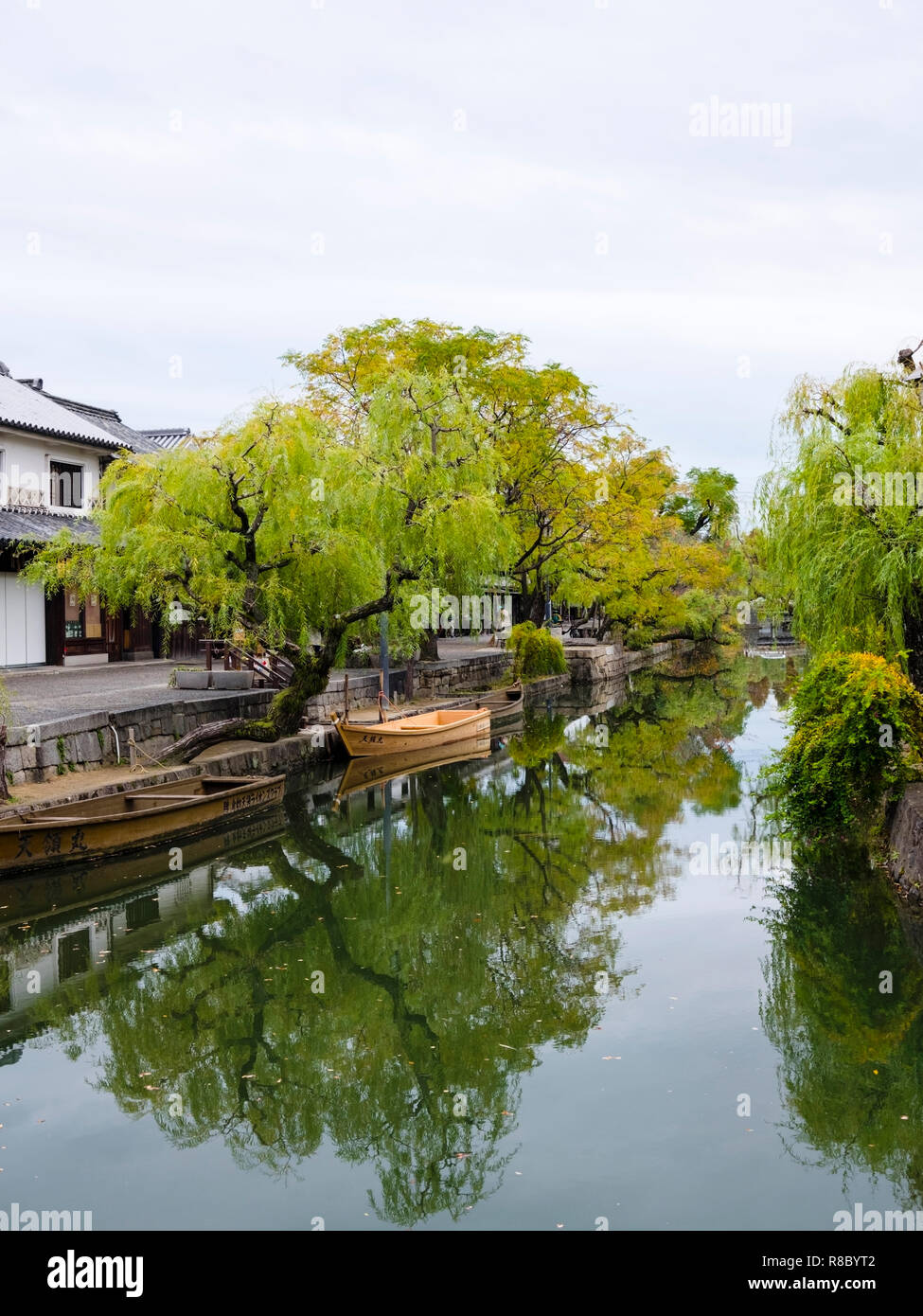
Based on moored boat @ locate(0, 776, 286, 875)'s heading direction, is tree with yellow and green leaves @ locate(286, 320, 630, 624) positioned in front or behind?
behind

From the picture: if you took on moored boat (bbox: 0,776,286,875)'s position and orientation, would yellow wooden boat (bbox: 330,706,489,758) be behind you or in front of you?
behind

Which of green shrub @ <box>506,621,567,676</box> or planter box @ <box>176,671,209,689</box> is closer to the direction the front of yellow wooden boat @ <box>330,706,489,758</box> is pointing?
the planter box

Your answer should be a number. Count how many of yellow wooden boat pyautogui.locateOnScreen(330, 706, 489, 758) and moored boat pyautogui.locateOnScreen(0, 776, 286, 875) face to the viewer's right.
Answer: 0

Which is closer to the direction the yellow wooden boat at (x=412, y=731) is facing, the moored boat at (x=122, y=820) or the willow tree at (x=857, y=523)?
the moored boat

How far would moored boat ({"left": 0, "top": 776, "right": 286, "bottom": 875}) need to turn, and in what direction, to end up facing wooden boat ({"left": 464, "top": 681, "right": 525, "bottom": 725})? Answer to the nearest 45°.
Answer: approximately 180°

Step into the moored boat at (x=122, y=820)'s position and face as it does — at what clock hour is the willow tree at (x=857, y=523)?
The willow tree is roughly at 8 o'clock from the moored boat.

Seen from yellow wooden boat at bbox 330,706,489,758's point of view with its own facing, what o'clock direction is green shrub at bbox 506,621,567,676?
The green shrub is roughly at 5 o'clock from the yellow wooden boat.

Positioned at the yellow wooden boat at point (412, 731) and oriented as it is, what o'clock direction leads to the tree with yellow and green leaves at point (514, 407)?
The tree with yellow and green leaves is roughly at 5 o'clock from the yellow wooden boat.

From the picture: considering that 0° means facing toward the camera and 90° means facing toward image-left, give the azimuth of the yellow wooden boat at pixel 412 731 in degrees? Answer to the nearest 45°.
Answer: approximately 45°
